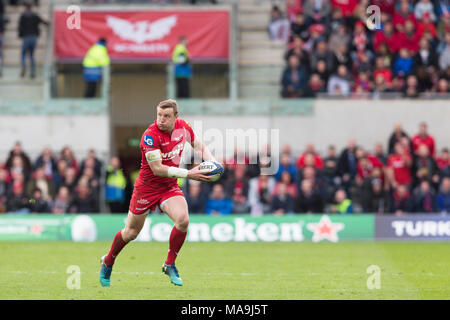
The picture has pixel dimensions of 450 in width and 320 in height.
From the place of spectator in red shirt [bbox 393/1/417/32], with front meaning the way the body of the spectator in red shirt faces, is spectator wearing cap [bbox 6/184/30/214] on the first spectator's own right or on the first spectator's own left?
on the first spectator's own right

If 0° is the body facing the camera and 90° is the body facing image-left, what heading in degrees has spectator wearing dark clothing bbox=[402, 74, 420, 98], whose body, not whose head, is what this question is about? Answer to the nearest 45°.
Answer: approximately 0°

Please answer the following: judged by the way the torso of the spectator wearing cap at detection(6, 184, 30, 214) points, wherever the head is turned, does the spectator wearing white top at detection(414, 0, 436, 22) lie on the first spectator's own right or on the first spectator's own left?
on the first spectator's own left

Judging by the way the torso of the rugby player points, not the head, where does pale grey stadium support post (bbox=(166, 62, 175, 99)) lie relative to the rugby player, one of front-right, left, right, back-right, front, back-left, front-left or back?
back-left

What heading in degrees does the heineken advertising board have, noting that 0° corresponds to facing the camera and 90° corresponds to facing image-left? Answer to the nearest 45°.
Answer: approximately 0°
